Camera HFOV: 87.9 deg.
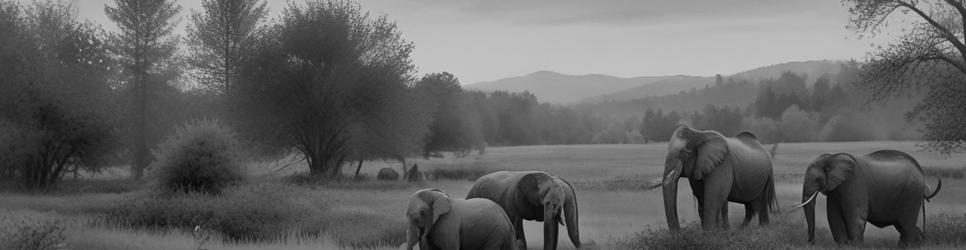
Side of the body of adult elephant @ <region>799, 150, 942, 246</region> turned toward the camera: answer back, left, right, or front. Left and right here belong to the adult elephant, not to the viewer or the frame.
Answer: left

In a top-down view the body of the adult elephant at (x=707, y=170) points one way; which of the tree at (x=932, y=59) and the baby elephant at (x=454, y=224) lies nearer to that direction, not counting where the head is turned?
the baby elephant

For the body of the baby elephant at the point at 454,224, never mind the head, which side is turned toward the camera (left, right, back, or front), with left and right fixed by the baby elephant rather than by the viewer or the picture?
left

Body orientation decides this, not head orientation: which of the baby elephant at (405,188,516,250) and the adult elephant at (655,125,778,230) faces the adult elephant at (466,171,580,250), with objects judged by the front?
the adult elephant at (655,125,778,230)

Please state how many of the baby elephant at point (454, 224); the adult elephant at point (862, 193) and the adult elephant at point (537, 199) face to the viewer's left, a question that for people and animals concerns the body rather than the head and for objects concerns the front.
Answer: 2

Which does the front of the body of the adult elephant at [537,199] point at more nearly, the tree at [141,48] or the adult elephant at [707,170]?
the adult elephant

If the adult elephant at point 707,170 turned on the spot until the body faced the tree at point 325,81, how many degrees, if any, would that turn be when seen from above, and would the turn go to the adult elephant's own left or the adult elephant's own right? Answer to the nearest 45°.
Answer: approximately 90° to the adult elephant's own right

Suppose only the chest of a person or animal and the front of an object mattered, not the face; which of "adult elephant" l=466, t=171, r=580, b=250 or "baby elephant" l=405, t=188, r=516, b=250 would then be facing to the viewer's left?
the baby elephant
